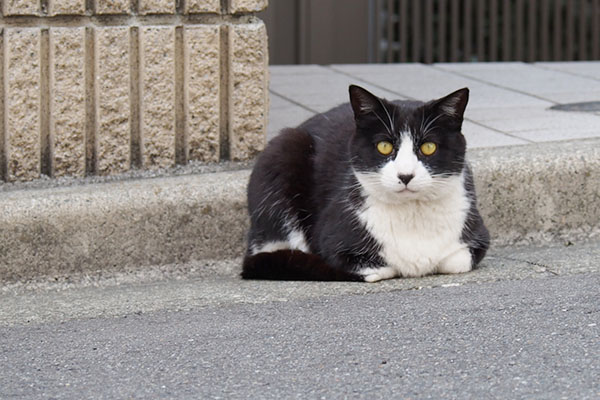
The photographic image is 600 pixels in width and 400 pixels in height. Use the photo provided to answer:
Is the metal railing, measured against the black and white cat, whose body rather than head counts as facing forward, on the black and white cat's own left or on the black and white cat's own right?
on the black and white cat's own left

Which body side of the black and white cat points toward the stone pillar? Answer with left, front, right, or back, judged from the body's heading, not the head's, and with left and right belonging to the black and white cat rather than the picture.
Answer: back

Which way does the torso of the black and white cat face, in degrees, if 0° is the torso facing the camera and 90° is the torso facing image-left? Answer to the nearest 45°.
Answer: approximately 315°
